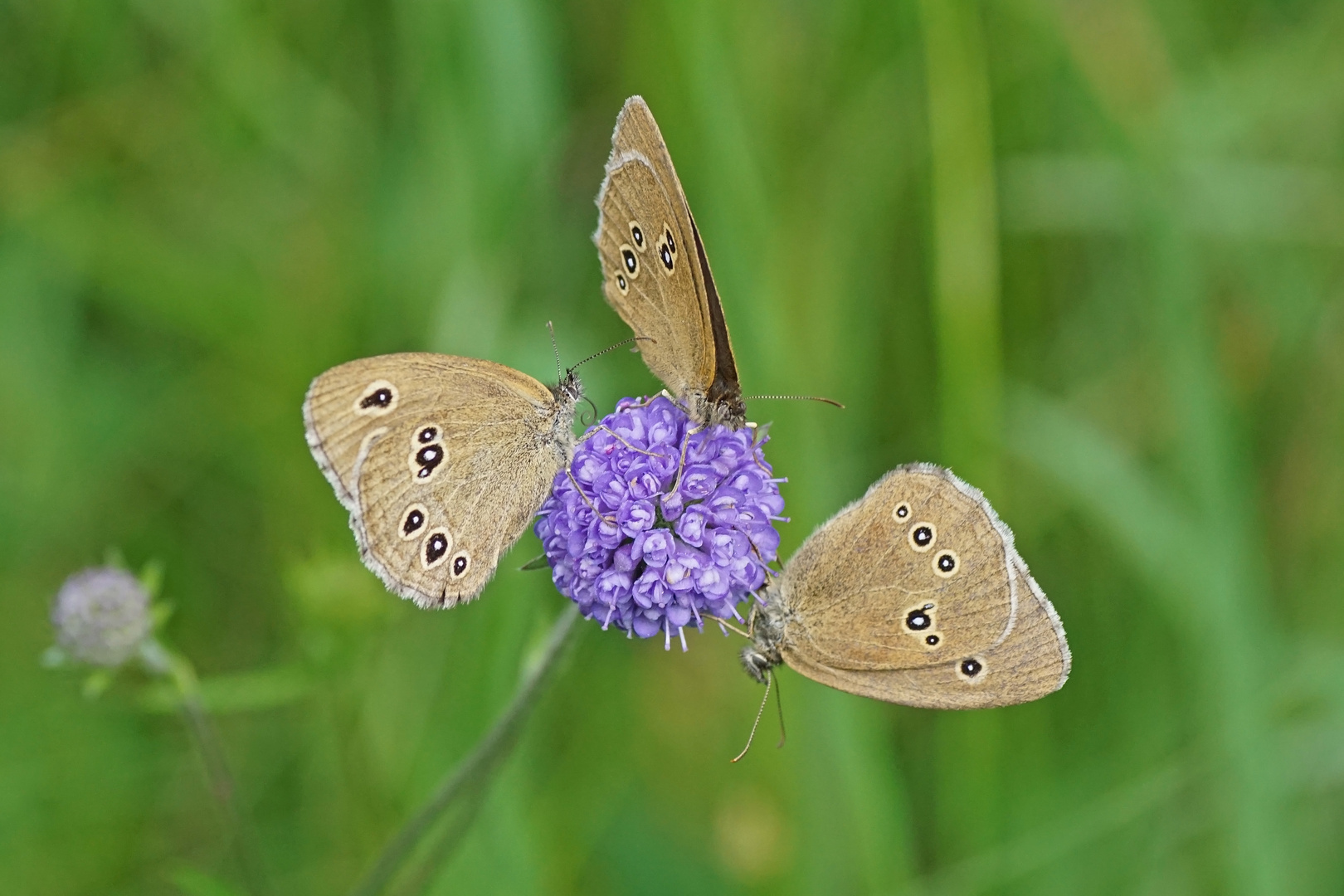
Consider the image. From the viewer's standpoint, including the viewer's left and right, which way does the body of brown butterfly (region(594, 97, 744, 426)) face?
facing the viewer and to the right of the viewer

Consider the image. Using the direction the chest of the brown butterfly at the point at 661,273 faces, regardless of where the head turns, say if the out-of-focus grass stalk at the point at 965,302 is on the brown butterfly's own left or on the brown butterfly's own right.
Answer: on the brown butterfly's own left

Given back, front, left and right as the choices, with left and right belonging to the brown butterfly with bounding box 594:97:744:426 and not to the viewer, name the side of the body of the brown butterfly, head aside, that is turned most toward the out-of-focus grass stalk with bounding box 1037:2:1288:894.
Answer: left

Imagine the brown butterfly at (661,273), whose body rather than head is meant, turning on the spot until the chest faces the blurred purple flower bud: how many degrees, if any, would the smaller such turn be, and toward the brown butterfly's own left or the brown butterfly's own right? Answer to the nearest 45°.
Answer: approximately 135° to the brown butterfly's own right
